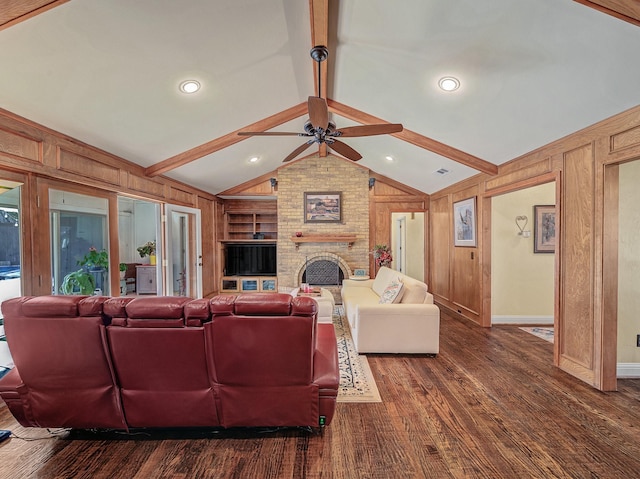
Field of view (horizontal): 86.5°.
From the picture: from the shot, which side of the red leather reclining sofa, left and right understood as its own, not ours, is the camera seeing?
back

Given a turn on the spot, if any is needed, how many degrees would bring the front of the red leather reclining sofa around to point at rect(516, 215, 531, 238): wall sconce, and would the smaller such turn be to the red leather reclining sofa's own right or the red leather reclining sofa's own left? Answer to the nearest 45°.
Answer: approximately 90° to the red leather reclining sofa's own right

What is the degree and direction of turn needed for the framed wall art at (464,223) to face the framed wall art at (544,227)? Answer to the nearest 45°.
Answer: approximately 135° to its left

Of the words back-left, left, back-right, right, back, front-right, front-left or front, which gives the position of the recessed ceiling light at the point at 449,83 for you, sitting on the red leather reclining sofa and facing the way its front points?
right

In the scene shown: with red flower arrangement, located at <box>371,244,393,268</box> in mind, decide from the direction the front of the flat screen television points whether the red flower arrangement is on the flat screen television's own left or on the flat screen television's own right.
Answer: on the flat screen television's own left

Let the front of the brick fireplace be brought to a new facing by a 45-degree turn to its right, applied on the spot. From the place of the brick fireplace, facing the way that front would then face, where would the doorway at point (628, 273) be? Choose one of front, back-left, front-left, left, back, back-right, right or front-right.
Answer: left

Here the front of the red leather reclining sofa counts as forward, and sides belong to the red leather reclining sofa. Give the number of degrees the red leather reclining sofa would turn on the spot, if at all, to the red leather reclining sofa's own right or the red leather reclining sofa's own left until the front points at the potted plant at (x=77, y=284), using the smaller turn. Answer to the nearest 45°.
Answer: approximately 45° to the red leather reclining sofa's own left

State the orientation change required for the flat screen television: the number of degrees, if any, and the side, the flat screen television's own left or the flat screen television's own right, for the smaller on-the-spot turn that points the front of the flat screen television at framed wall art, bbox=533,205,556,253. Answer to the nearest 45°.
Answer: approximately 45° to the flat screen television's own left

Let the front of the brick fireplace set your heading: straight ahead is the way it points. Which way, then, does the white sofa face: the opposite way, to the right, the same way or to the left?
to the right

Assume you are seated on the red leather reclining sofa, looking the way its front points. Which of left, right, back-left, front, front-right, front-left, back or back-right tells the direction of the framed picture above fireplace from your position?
front-right

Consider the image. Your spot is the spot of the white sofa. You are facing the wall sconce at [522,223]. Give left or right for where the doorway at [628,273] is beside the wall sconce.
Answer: right

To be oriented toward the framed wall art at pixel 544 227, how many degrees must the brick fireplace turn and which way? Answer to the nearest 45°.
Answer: approximately 45° to its left
